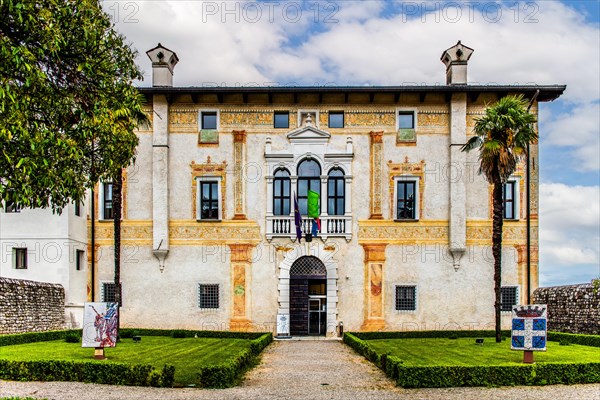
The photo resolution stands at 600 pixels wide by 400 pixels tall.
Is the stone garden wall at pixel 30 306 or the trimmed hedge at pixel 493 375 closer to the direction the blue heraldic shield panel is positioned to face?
the trimmed hedge

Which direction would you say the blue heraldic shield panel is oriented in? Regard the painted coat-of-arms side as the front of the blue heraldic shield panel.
toward the camera

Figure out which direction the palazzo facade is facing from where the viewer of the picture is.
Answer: facing the viewer

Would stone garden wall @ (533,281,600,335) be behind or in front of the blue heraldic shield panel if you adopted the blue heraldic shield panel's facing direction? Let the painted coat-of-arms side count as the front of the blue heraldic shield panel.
behind

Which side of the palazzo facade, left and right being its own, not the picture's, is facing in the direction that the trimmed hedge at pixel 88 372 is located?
front

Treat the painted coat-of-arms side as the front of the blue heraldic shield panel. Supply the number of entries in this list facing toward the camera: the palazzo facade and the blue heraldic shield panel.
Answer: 2

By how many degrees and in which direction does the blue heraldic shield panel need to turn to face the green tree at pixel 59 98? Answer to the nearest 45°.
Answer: approximately 45° to its right

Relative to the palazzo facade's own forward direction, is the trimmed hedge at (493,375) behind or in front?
in front
